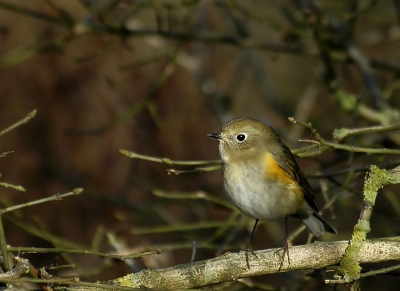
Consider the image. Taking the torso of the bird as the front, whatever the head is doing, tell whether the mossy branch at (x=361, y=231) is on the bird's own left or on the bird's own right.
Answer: on the bird's own left

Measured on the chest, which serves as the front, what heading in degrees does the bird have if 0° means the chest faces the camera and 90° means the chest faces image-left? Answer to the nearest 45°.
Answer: approximately 45°
